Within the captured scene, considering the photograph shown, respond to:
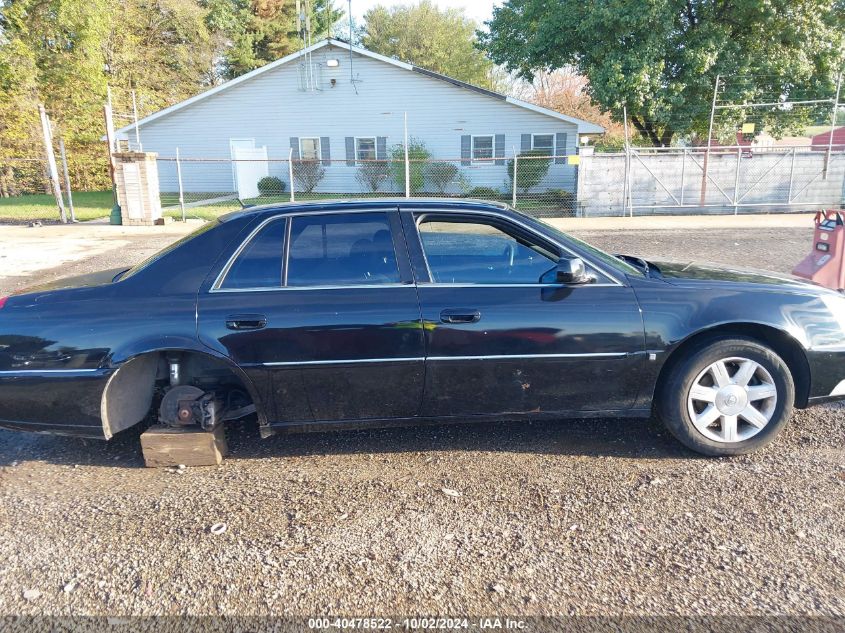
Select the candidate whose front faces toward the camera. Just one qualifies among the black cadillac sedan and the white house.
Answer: the white house

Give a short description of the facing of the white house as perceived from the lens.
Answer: facing the viewer

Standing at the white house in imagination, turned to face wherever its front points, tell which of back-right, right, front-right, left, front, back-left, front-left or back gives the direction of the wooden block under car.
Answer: front

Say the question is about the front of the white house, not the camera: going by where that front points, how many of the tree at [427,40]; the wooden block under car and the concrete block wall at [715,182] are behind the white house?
1

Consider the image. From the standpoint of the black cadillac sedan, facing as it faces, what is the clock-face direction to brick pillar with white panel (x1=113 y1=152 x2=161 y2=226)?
The brick pillar with white panel is roughly at 8 o'clock from the black cadillac sedan.

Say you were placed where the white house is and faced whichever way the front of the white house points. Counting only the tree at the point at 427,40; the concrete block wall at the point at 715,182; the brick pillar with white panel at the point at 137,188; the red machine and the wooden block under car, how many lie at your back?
1

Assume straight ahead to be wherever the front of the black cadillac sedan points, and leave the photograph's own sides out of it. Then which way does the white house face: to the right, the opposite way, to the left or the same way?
to the right

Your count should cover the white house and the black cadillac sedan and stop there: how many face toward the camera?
1

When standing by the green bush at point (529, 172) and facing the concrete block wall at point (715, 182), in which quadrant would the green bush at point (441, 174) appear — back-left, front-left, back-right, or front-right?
back-right

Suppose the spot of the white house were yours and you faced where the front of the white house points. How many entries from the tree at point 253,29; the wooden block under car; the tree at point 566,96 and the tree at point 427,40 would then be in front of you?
1

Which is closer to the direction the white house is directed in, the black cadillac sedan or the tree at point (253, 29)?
the black cadillac sedan

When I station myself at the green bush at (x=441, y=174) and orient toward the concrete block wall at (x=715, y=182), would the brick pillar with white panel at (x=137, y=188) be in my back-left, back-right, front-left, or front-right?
back-right

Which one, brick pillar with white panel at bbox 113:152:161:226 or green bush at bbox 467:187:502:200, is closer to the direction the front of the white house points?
the brick pillar with white panel

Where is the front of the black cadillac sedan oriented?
to the viewer's right

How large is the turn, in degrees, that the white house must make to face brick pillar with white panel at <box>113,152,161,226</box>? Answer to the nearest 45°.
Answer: approximately 45° to its right

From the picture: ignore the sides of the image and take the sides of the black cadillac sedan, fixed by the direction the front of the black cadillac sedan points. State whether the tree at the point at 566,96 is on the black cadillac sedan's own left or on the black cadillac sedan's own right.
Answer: on the black cadillac sedan's own left

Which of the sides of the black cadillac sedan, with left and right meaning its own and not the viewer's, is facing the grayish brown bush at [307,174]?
left

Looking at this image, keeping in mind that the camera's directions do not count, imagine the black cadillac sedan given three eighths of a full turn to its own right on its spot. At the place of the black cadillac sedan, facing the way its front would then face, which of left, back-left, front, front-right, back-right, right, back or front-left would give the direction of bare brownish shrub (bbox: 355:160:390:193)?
back-right
